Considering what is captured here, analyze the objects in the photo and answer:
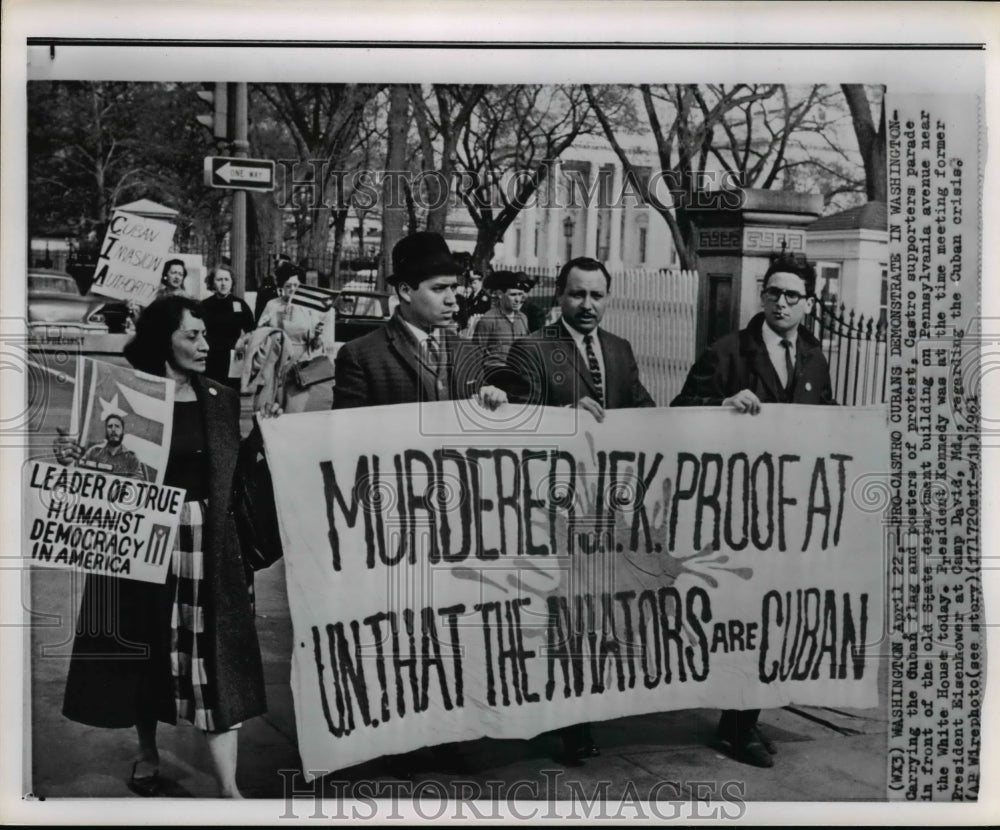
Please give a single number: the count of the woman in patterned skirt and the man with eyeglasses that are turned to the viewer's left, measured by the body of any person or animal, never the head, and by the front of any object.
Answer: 0

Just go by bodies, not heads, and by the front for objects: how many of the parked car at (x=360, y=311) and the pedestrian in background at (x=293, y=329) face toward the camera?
1

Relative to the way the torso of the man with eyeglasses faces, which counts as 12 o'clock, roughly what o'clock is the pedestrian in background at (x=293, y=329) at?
The pedestrian in background is roughly at 4 o'clock from the man with eyeglasses.

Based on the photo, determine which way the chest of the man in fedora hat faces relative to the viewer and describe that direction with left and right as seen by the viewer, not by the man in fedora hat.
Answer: facing the viewer and to the right of the viewer

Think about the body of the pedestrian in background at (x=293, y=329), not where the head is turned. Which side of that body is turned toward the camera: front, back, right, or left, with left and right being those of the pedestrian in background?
front

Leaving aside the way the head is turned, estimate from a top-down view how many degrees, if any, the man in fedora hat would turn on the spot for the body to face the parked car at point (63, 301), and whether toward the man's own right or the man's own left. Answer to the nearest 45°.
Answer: approximately 135° to the man's own right

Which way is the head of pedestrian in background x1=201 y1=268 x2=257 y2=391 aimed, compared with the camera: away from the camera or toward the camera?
toward the camera

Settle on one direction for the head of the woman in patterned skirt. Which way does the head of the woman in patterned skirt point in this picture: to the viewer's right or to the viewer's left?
to the viewer's right

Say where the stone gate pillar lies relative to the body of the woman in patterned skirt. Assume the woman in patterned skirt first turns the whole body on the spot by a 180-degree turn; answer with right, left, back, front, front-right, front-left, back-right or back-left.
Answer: right
